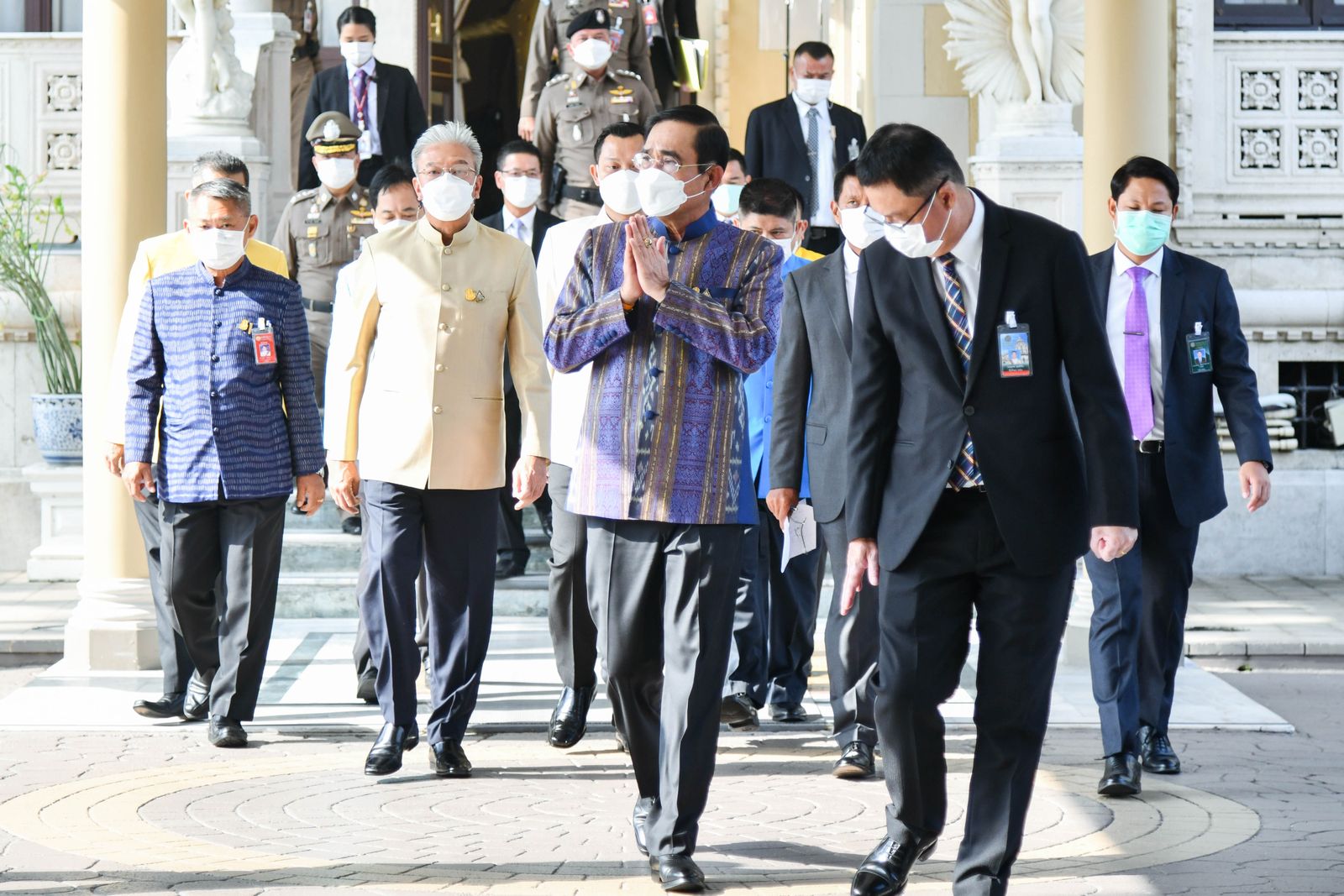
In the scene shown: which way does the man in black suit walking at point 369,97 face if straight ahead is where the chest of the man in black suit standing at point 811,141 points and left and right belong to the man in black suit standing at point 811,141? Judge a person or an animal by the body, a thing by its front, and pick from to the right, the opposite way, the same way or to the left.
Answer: the same way

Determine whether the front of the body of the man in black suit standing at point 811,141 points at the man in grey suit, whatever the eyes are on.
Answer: yes

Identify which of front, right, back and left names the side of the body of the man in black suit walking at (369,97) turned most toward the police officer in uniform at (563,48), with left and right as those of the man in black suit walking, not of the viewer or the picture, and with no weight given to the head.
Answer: left

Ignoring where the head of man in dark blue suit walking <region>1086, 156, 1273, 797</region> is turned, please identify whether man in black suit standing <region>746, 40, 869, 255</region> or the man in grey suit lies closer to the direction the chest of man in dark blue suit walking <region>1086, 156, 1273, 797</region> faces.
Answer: the man in grey suit

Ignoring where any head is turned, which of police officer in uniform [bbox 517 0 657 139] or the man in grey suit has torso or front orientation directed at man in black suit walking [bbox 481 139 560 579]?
the police officer in uniform

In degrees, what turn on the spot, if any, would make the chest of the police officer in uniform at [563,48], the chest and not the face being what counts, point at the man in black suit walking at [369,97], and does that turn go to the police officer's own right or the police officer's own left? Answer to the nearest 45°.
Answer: approximately 90° to the police officer's own right

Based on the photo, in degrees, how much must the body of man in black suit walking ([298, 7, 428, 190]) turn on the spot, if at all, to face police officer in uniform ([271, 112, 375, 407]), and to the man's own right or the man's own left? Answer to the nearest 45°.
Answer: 0° — they already face them

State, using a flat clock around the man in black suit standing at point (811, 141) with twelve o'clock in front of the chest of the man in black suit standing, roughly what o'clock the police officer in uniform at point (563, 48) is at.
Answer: The police officer in uniform is roughly at 3 o'clock from the man in black suit standing.

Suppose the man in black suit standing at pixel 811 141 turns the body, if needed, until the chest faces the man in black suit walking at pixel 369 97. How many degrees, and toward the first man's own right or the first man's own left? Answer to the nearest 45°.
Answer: approximately 90° to the first man's own right

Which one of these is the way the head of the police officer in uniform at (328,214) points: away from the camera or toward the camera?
toward the camera

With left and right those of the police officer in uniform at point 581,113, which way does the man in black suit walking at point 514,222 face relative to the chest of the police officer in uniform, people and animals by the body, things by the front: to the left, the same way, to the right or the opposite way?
the same way

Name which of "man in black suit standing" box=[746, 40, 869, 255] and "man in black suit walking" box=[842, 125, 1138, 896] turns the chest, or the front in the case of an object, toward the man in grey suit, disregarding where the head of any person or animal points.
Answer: "man in black suit standing" box=[746, 40, 869, 255]

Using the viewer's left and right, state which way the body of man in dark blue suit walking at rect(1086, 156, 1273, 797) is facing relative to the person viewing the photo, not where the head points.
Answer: facing the viewer

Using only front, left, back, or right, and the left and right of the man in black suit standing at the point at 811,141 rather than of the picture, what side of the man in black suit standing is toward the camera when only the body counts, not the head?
front

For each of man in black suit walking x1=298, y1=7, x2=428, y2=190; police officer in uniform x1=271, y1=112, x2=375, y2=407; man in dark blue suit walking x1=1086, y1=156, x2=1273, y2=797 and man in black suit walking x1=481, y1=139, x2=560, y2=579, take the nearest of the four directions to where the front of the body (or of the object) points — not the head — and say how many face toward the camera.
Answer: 4

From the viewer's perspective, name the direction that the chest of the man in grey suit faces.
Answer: toward the camera

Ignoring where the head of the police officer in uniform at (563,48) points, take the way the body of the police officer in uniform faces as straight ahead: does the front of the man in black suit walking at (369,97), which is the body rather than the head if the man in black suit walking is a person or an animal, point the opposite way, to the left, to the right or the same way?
the same way
